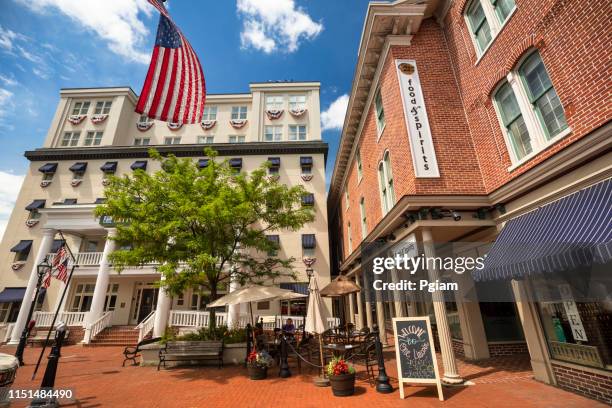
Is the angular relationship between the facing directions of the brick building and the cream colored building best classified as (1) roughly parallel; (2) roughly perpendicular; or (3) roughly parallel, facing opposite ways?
roughly perpendicular

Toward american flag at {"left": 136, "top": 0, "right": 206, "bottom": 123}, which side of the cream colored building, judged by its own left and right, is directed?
front

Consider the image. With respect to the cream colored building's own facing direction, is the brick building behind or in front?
in front

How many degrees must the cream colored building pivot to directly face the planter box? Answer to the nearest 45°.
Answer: approximately 45° to its left

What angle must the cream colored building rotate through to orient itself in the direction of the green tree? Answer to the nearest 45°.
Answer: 0° — it already faces it

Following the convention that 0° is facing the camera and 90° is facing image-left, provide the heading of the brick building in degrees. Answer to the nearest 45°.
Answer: approximately 45°

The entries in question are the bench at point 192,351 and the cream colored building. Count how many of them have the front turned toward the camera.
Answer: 2

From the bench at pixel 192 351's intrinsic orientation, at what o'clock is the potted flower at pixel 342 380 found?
The potted flower is roughly at 11 o'clock from the bench.

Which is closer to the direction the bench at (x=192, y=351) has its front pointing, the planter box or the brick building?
the brick building

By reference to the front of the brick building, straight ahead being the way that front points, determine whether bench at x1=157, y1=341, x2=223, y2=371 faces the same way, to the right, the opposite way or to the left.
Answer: to the left

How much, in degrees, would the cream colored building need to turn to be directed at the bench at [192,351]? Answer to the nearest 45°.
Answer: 0° — it already faces it
